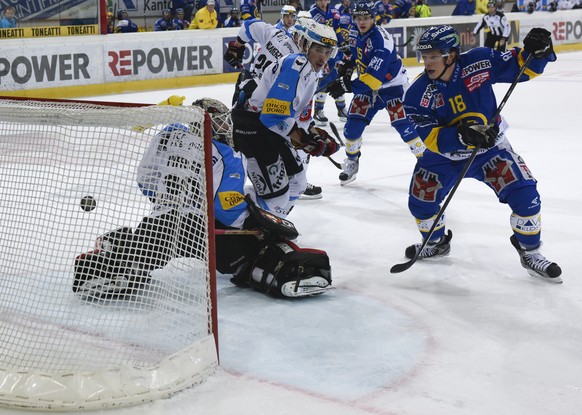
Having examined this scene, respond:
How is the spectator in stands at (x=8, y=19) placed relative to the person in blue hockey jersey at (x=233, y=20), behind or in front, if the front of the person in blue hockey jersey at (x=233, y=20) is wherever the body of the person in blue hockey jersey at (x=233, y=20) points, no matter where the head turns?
in front

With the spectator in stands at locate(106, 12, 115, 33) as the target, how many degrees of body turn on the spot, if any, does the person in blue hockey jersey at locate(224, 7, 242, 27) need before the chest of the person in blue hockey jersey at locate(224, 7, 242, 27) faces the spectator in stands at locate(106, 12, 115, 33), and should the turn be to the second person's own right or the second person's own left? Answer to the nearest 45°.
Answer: approximately 90° to the second person's own right

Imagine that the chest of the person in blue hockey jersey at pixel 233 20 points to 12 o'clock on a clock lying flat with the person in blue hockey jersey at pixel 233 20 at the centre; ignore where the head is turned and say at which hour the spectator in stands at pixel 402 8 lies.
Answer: the spectator in stands at pixel 402 8 is roughly at 8 o'clock from the person in blue hockey jersey at pixel 233 20.

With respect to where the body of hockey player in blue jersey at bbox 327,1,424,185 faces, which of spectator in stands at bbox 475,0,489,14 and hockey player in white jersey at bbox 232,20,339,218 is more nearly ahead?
the hockey player in white jersey

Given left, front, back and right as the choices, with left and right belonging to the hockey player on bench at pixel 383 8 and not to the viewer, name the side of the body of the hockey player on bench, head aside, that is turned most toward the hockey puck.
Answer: front

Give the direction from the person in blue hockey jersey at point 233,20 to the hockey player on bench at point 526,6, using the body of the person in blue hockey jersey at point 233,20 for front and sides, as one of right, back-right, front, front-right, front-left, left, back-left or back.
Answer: back-left

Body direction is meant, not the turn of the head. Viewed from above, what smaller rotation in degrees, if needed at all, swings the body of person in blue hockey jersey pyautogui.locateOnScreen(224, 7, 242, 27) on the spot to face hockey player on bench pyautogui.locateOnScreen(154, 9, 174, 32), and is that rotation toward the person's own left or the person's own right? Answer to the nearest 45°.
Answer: approximately 90° to the person's own right

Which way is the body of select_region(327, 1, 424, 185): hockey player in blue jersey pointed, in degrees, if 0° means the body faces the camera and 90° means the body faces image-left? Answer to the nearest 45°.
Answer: approximately 45°

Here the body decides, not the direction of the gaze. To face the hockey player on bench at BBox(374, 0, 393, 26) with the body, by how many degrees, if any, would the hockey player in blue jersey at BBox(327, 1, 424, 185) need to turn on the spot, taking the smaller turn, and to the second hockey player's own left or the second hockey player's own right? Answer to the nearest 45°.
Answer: approximately 135° to the second hockey player's own right
